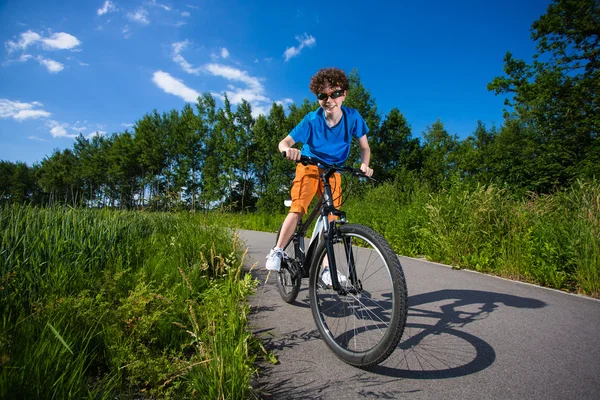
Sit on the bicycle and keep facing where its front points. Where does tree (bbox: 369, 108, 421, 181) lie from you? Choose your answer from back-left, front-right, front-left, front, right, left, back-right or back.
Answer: back-left

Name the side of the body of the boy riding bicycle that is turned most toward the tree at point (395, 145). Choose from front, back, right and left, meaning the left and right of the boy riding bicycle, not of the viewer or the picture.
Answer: back

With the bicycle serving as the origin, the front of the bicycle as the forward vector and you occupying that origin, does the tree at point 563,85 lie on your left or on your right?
on your left

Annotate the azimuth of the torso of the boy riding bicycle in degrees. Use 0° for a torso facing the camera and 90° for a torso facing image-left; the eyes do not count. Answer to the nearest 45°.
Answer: approximately 0°

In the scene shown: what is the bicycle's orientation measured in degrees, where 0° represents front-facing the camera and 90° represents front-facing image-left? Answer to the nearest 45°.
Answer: approximately 315°
